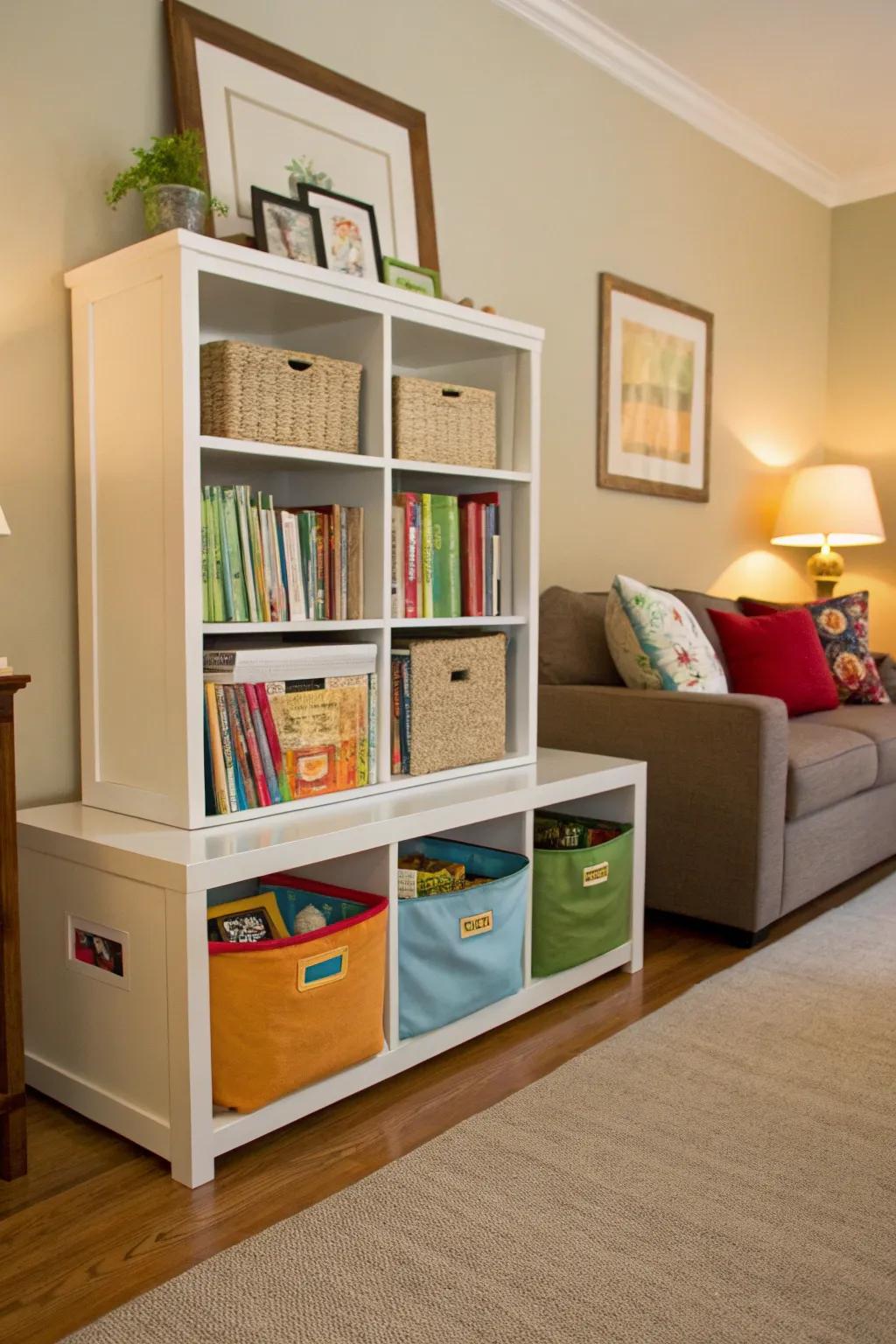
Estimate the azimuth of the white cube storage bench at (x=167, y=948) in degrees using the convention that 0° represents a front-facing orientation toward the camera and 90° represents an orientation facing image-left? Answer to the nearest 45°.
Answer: approximately 315°

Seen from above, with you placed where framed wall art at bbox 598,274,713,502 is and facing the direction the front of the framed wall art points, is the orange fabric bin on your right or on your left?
on your right

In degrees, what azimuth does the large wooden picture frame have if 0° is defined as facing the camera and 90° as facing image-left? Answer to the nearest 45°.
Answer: approximately 315°

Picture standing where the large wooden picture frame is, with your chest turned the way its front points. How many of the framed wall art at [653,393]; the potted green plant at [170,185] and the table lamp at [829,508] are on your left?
2

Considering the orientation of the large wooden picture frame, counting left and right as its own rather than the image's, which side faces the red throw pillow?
left

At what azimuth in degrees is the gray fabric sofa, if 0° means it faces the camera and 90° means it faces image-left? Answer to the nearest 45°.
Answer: approximately 315°

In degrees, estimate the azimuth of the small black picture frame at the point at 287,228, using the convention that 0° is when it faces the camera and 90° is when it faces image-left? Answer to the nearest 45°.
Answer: approximately 315°

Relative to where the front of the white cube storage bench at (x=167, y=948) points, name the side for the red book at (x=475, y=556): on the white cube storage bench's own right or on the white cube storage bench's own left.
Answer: on the white cube storage bench's own left
